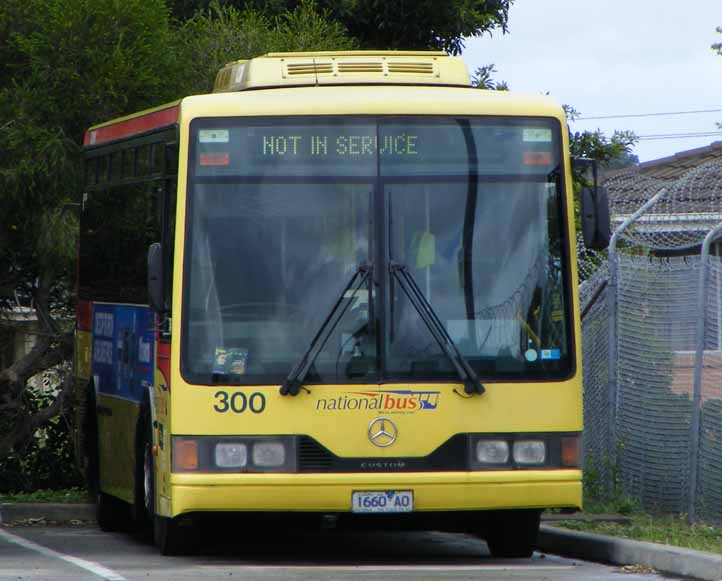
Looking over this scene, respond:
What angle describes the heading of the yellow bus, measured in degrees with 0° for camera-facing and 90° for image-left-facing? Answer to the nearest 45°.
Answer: approximately 0°

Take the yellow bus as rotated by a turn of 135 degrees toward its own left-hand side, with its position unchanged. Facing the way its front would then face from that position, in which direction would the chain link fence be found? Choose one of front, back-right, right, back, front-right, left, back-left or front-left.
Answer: front
